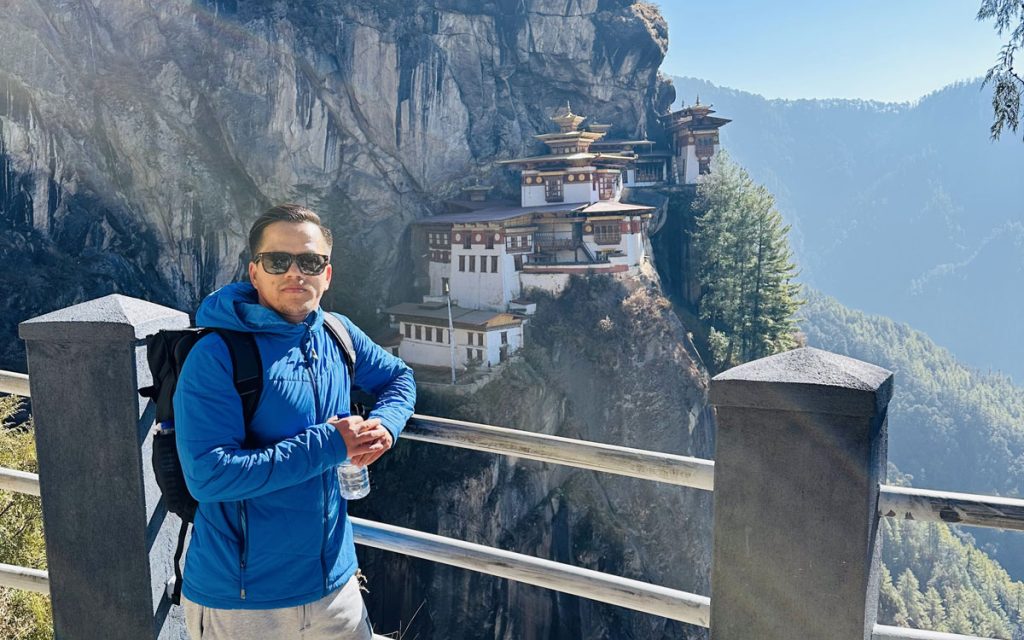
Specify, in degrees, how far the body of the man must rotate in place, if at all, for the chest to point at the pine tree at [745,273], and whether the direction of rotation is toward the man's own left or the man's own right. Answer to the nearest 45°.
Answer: approximately 90° to the man's own left

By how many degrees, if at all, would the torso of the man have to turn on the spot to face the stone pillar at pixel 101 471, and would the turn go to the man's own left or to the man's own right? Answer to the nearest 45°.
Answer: approximately 180°

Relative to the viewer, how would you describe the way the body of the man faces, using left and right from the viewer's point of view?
facing the viewer and to the right of the viewer

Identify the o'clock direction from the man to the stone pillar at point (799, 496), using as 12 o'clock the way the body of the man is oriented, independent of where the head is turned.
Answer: The stone pillar is roughly at 11 o'clock from the man.
